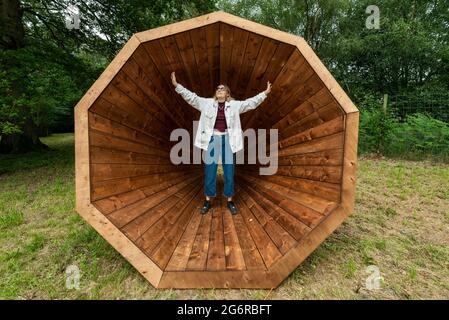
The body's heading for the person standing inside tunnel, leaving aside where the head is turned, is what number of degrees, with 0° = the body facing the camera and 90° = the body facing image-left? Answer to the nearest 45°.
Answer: approximately 0°

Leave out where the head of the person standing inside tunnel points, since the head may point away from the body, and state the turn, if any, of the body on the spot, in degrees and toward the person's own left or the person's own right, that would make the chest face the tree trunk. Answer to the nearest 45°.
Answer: approximately 135° to the person's own right

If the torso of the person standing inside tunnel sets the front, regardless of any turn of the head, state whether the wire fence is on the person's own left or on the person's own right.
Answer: on the person's own left

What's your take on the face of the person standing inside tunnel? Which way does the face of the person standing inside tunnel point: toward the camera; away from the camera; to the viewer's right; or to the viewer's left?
toward the camera

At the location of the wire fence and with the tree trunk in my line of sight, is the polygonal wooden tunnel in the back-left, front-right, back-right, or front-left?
front-left

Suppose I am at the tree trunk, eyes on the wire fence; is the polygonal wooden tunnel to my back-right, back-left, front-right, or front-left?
front-right
